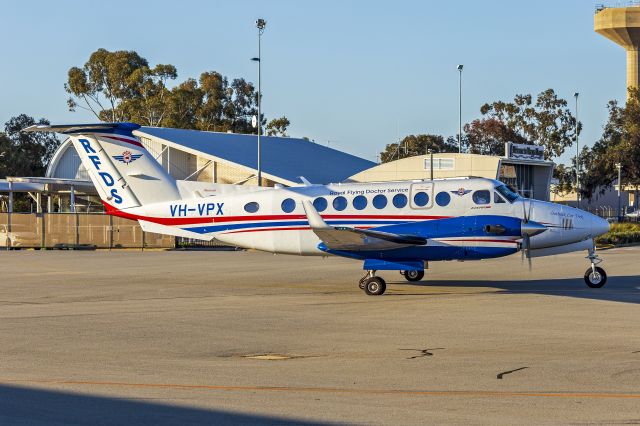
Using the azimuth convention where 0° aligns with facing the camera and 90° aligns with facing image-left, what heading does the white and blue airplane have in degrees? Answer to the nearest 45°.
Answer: approximately 270°
